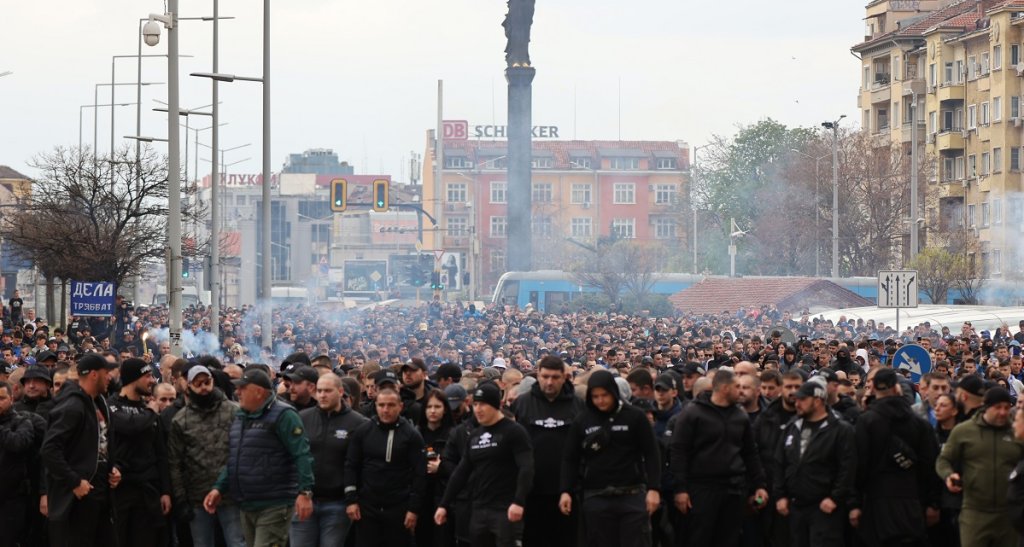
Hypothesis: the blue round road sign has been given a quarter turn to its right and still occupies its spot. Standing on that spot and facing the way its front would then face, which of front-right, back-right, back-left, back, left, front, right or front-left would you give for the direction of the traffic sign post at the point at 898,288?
right

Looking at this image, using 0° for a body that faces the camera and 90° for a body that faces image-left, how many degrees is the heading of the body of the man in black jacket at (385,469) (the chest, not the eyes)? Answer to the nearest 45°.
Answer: approximately 0°

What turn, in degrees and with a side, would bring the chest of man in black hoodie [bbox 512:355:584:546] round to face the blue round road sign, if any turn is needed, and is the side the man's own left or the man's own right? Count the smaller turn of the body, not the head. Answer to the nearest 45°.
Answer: approximately 135° to the man's own left

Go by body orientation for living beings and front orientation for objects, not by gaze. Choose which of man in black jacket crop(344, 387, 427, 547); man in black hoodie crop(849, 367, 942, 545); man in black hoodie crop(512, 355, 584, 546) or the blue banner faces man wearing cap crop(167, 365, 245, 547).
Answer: the blue banner

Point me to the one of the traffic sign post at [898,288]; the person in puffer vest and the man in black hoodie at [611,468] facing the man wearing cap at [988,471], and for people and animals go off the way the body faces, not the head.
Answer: the traffic sign post
